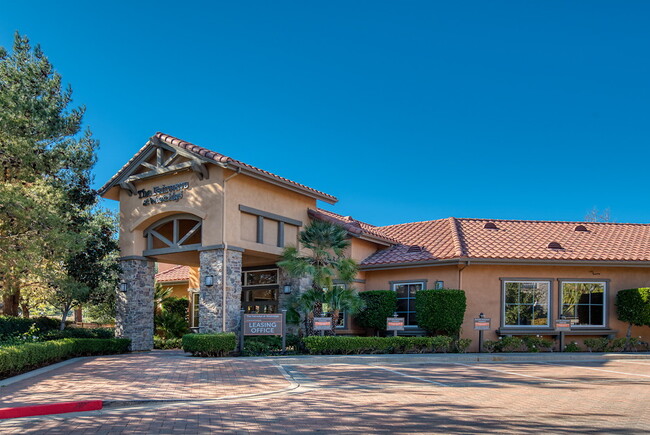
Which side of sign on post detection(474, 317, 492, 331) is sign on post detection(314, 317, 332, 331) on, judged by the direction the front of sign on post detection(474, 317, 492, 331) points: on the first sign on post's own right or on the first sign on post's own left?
on the first sign on post's own right

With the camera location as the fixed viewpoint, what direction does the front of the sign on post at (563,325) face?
facing the viewer

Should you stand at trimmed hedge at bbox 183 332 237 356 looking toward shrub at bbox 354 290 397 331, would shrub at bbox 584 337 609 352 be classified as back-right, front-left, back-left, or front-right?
front-right

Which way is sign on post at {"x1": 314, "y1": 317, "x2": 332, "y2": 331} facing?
toward the camera

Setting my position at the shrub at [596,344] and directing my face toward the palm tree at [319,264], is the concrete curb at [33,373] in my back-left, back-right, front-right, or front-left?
front-left

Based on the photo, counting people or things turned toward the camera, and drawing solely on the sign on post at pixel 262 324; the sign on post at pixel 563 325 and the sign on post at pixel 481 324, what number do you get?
3

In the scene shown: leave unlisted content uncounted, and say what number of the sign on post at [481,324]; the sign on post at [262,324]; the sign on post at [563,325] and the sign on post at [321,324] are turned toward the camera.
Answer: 4

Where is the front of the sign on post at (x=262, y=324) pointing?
toward the camera

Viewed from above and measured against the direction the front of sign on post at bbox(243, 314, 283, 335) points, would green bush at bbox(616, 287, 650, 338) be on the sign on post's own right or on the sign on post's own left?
on the sign on post's own left

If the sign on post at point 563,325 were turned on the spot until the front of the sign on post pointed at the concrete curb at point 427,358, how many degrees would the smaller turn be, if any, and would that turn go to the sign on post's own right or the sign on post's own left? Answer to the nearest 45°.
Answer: approximately 45° to the sign on post's own right

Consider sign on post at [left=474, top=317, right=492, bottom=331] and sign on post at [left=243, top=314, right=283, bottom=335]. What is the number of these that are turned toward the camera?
2

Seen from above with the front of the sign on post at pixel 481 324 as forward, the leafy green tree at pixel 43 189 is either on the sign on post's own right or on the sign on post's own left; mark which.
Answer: on the sign on post's own right
